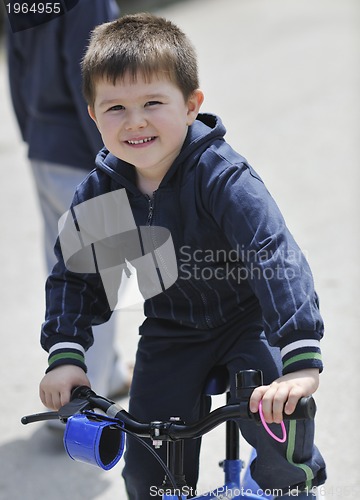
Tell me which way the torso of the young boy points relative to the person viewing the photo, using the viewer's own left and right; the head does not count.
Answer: facing the viewer and to the left of the viewer

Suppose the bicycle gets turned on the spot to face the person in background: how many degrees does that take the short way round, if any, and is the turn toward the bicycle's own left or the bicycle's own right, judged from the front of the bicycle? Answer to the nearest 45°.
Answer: approximately 135° to the bicycle's own right

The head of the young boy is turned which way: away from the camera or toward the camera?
toward the camera

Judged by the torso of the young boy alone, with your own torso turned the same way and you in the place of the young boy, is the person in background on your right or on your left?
on your right
